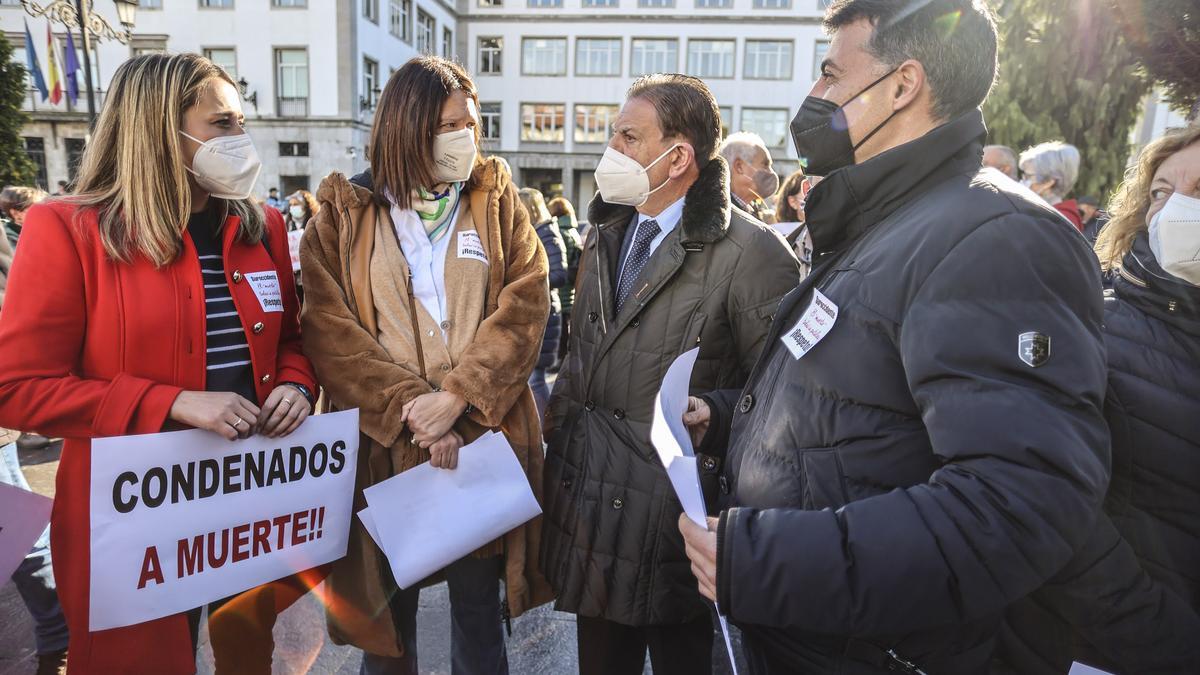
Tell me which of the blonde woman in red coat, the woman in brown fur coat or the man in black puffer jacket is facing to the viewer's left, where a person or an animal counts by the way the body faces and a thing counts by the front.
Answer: the man in black puffer jacket

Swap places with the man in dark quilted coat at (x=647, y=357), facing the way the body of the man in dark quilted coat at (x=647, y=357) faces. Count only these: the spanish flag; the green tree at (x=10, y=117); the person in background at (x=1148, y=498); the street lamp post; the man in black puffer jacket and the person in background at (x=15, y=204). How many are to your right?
4

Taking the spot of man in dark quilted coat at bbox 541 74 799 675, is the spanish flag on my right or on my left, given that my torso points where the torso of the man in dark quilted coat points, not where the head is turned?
on my right

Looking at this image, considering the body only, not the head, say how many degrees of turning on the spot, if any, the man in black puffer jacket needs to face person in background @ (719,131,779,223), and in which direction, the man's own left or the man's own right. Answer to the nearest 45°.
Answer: approximately 90° to the man's own right

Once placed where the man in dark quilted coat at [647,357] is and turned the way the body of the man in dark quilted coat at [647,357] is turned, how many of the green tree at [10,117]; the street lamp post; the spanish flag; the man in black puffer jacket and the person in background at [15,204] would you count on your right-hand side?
4

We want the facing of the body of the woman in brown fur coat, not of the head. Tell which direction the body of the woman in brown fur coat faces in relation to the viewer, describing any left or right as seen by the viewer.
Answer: facing the viewer

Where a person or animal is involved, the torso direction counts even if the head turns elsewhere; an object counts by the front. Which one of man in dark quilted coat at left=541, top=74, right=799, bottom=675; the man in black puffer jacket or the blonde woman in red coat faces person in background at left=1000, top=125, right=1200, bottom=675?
the blonde woman in red coat

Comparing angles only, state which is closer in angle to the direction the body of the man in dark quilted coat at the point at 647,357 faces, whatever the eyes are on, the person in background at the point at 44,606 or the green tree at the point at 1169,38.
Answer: the person in background

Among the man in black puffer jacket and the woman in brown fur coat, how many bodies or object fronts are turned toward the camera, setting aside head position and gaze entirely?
1

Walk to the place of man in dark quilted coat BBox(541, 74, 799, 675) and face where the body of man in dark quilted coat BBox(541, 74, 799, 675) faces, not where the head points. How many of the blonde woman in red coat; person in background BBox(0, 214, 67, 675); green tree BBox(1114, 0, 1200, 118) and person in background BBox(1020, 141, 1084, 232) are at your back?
2

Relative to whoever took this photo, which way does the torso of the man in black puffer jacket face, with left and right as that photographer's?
facing to the left of the viewer

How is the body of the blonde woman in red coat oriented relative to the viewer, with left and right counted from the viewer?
facing the viewer and to the right of the viewer

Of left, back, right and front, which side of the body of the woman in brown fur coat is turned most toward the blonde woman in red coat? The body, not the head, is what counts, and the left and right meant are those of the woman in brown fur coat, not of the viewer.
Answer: right

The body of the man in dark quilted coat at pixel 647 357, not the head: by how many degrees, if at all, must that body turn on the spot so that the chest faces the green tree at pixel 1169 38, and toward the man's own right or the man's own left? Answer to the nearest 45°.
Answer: approximately 180°

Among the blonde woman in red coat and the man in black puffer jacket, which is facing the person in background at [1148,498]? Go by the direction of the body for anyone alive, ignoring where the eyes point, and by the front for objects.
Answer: the blonde woman in red coat

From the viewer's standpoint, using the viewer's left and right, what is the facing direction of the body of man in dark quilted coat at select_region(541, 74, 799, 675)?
facing the viewer and to the left of the viewer
